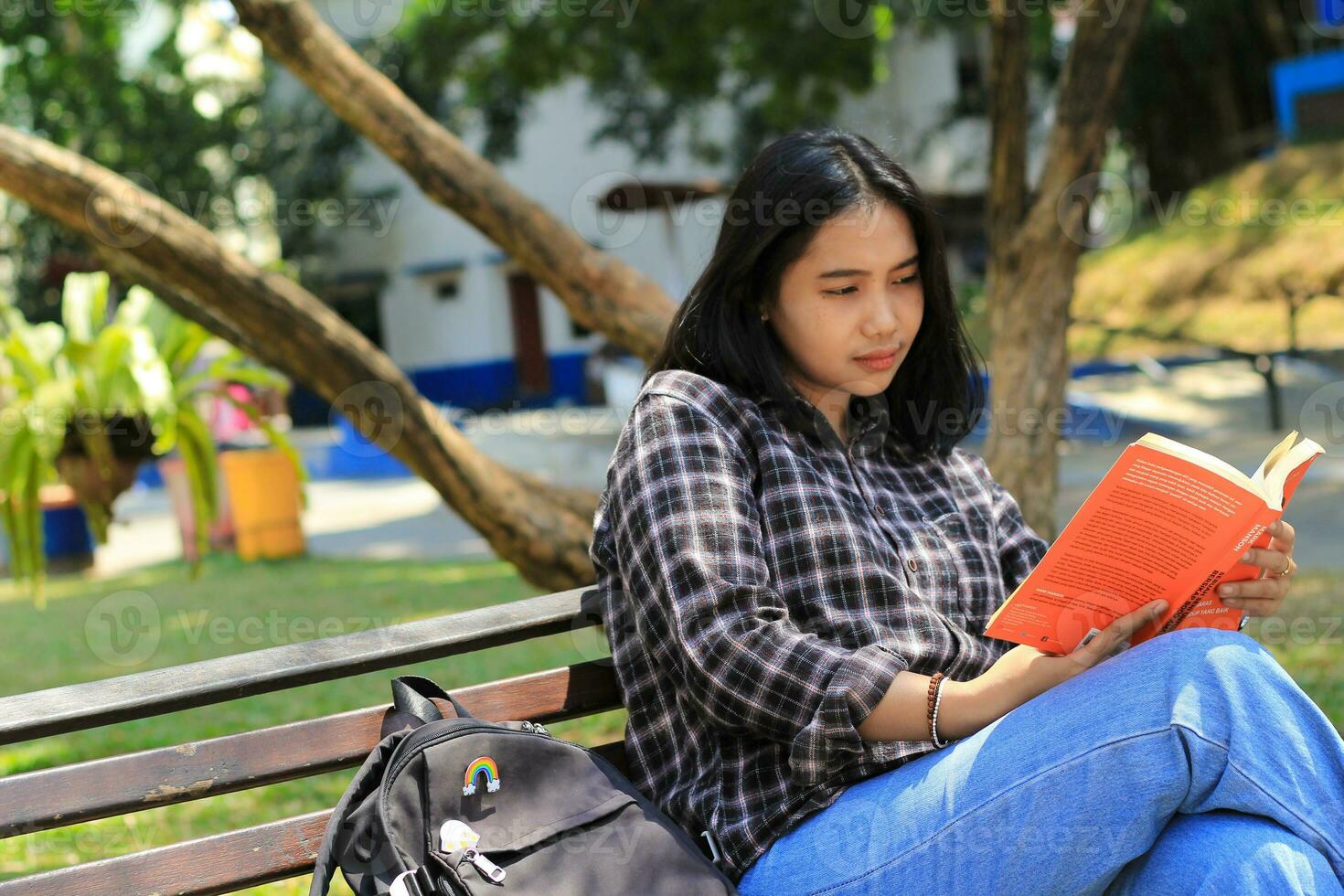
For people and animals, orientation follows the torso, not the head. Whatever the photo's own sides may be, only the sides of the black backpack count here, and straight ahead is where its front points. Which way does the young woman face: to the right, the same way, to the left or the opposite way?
the same way

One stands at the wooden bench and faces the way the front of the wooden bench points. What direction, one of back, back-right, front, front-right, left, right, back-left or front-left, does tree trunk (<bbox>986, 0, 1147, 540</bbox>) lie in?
left

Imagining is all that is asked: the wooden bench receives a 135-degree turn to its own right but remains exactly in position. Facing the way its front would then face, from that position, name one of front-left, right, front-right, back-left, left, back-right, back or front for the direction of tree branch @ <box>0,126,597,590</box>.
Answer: right

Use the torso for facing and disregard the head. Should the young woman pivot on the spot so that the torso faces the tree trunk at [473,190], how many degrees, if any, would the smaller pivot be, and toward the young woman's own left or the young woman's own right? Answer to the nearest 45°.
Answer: approximately 180°

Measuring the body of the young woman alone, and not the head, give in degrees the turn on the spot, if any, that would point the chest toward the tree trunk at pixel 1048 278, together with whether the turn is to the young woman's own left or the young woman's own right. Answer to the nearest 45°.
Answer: approximately 135° to the young woman's own left

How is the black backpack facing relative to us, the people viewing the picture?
facing the viewer and to the right of the viewer

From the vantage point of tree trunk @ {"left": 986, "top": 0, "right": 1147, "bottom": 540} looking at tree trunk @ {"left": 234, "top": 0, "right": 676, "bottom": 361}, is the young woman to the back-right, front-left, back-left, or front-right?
front-left

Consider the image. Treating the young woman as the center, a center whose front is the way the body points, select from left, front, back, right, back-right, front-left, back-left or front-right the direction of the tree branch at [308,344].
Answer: back

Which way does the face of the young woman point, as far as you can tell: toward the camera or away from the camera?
toward the camera

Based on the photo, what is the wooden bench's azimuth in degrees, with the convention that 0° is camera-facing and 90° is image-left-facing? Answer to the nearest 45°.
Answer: approximately 315°

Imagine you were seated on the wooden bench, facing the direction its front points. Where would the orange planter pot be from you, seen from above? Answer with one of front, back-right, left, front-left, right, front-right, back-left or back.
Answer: back-left
